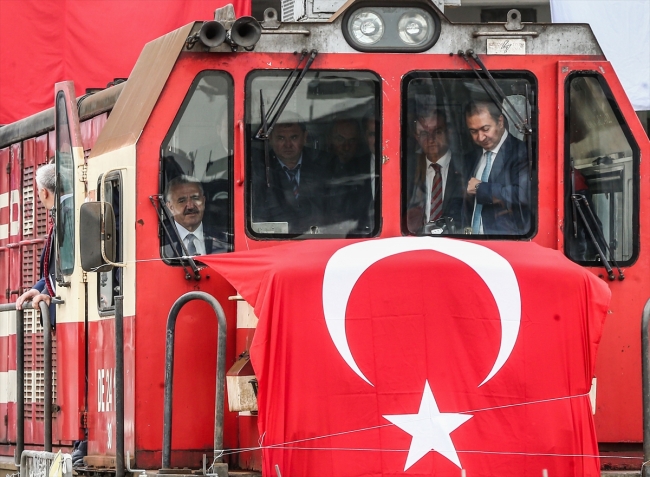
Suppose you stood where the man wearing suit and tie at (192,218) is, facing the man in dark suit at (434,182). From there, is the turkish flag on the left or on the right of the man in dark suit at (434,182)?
right

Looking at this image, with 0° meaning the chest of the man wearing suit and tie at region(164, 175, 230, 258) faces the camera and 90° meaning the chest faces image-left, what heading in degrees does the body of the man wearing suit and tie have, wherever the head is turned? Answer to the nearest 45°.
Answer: approximately 0°

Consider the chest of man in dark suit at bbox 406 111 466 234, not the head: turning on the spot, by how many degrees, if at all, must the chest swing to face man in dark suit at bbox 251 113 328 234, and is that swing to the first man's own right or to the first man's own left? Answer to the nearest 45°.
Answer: approximately 90° to the first man's own right

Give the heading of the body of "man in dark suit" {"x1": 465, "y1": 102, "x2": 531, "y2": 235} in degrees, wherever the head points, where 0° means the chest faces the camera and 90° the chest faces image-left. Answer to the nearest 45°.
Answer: approximately 45°

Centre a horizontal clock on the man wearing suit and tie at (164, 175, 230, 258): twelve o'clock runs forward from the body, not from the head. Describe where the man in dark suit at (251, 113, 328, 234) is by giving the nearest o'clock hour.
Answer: The man in dark suit is roughly at 9 o'clock from the man wearing suit and tie.

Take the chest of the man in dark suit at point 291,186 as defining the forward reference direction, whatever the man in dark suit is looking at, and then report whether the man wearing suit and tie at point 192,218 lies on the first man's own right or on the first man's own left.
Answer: on the first man's own right

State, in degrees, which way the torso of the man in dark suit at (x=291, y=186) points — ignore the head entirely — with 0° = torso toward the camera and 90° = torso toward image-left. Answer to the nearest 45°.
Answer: approximately 0°

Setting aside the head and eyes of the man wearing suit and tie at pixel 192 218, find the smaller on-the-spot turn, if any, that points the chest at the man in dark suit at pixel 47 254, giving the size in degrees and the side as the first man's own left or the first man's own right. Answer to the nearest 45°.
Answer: approximately 135° to the first man's own right

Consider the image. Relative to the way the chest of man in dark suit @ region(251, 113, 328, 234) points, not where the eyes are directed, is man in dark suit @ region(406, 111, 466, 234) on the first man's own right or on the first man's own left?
on the first man's own left

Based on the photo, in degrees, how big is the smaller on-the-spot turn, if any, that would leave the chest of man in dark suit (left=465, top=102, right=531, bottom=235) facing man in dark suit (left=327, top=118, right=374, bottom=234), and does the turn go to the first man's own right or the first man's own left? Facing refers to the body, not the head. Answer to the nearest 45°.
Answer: approximately 45° to the first man's own right
